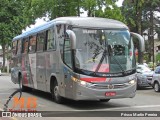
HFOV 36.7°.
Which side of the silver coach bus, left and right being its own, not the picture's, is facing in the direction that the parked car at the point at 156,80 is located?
left

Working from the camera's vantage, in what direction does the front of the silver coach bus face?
facing the viewer and to the right of the viewer

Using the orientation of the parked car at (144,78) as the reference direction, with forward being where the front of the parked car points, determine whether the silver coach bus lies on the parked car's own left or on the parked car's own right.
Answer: on the parked car's own right

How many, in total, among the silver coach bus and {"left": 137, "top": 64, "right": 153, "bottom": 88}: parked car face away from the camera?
0

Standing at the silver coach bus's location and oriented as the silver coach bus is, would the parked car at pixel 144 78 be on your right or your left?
on your left

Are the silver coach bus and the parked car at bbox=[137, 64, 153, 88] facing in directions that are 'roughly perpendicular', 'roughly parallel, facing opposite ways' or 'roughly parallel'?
roughly parallel

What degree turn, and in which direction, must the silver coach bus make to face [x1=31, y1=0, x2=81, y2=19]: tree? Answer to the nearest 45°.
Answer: approximately 135° to its left

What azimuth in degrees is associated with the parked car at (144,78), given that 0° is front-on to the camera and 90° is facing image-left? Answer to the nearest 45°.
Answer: approximately 315°

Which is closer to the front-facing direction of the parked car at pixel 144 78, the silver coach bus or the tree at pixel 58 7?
the silver coach bus
